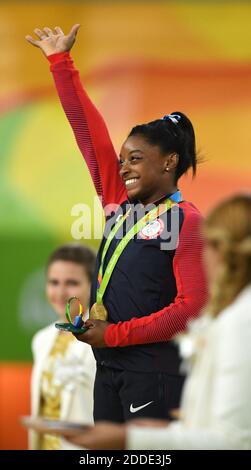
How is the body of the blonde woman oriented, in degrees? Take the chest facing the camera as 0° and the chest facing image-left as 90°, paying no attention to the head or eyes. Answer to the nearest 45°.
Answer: approximately 90°

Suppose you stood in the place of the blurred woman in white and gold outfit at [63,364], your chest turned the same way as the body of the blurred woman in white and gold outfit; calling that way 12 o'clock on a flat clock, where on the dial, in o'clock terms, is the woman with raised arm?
The woman with raised arm is roughly at 10 o'clock from the blurred woman in white and gold outfit.

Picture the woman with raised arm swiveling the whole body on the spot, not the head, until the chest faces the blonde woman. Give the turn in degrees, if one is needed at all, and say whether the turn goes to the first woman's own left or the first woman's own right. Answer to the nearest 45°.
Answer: approximately 45° to the first woman's own left

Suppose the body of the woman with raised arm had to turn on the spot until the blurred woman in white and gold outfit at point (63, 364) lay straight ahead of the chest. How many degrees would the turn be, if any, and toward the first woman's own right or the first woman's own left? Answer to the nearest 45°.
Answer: approximately 135° to the first woman's own right

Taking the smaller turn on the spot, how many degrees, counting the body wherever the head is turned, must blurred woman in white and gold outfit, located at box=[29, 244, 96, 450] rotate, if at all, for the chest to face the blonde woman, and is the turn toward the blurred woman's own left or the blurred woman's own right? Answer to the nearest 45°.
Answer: approximately 45° to the blurred woman's own left
